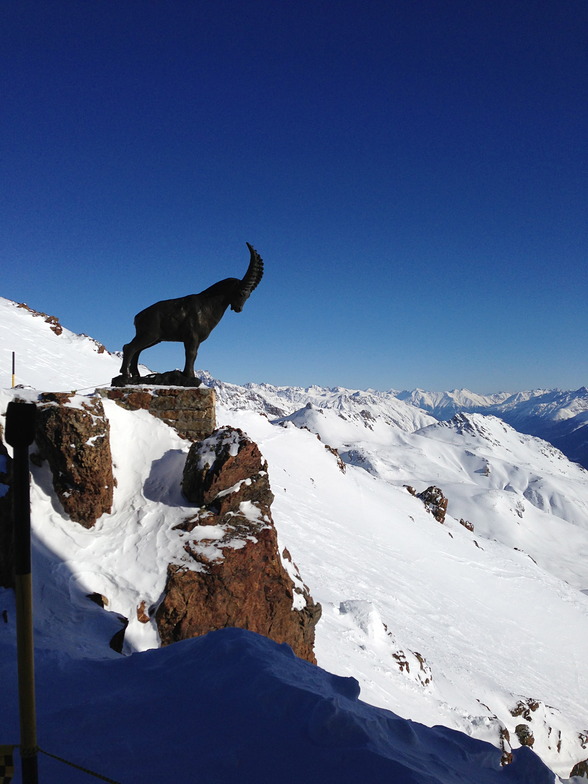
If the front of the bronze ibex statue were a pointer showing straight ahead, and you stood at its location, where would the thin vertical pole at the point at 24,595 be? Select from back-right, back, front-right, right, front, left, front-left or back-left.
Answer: right

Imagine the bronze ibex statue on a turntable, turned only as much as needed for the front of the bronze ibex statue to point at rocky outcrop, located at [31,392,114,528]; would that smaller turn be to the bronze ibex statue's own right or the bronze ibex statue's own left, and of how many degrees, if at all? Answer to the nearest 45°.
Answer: approximately 135° to the bronze ibex statue's own right

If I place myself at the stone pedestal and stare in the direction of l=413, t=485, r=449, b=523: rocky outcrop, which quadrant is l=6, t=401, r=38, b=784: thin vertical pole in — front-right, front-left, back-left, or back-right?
back-right

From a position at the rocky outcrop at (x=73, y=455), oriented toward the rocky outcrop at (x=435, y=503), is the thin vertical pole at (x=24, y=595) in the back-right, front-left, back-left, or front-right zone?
back-right

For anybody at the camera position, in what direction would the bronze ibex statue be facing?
facing to the right of the viewer
